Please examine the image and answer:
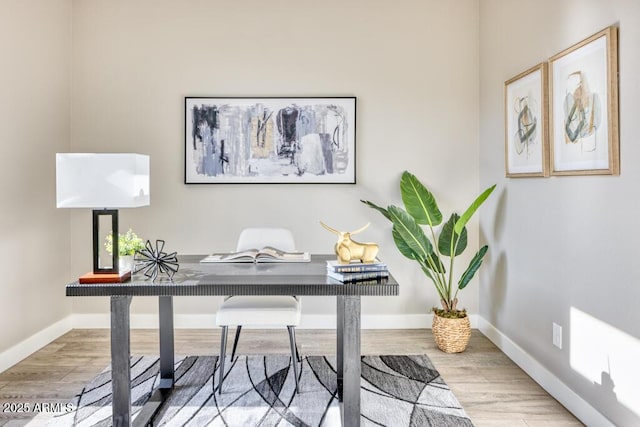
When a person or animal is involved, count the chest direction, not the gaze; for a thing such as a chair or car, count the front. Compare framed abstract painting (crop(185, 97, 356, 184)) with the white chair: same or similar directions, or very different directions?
same or similar directions

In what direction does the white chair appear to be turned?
toward the camera

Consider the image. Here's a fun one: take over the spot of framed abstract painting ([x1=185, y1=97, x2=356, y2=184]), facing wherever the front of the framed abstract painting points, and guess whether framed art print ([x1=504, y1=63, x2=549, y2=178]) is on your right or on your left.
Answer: on your left

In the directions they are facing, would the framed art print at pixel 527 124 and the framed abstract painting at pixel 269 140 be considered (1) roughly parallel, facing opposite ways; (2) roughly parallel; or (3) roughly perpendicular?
roughly perpendicular

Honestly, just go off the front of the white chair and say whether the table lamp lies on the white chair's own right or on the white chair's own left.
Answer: on the white chair's own right

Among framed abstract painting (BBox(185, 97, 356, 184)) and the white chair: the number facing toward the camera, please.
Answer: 2

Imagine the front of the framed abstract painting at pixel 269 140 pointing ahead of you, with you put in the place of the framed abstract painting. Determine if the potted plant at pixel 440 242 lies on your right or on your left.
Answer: on your left

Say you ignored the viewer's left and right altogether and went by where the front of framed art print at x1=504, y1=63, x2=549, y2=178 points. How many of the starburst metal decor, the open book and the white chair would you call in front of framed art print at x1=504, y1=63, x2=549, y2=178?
3

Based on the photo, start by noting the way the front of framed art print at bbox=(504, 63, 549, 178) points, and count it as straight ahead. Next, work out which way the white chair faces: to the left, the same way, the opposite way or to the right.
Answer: to the left

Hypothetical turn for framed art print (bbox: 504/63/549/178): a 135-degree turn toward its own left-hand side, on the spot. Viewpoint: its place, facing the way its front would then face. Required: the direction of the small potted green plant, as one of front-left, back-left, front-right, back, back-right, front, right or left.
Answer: back-right

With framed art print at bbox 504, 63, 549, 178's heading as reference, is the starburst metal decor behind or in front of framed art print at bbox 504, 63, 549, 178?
in front

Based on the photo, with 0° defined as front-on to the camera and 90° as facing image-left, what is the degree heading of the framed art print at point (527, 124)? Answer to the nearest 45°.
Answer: approximately 45°

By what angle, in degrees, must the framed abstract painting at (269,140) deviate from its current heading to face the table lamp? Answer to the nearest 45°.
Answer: approximately 45° to its right

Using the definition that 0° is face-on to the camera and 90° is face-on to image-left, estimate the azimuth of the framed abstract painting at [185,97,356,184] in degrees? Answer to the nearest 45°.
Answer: approximately 0°

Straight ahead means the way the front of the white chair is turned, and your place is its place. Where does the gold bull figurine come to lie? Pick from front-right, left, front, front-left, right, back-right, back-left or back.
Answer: front-left
